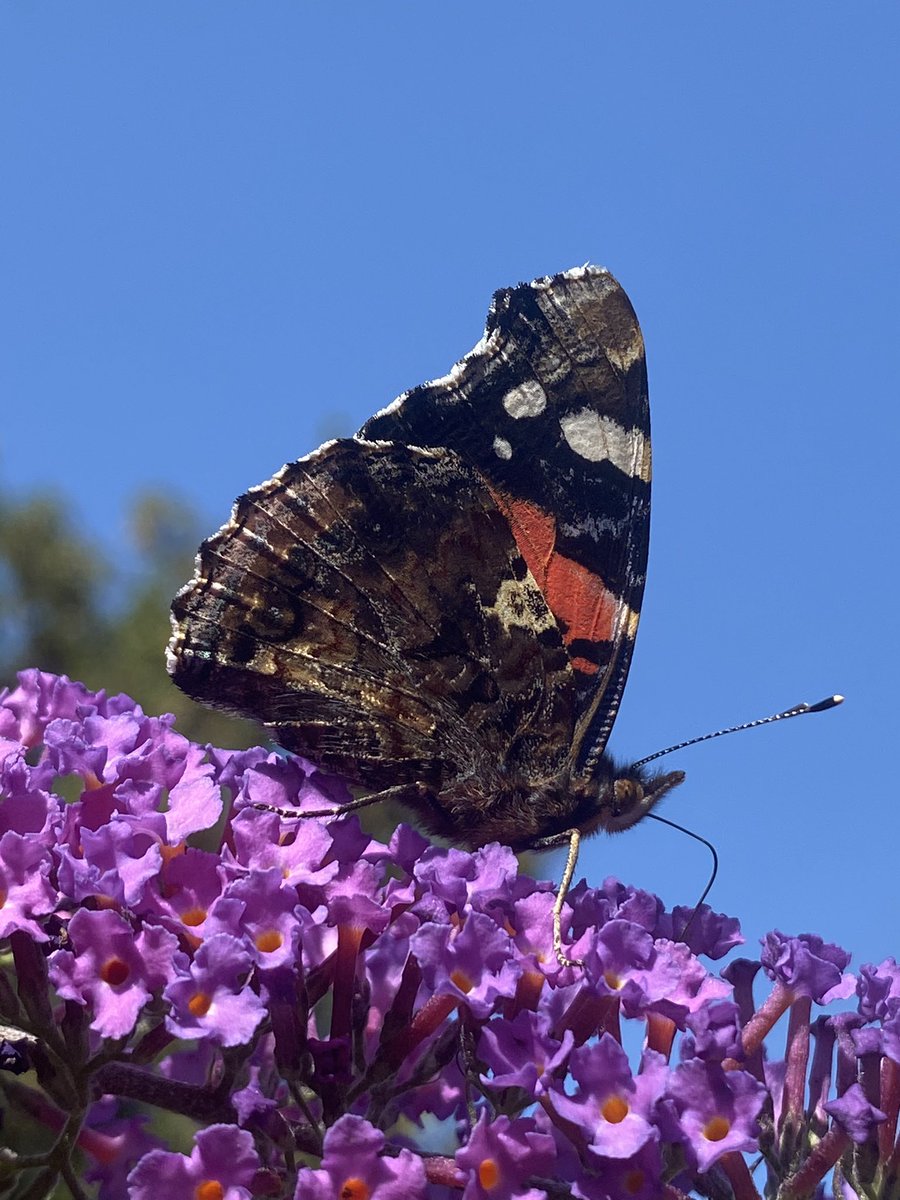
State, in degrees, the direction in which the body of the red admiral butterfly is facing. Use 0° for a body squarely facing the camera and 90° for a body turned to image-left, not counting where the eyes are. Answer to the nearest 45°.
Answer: approximately 270°
